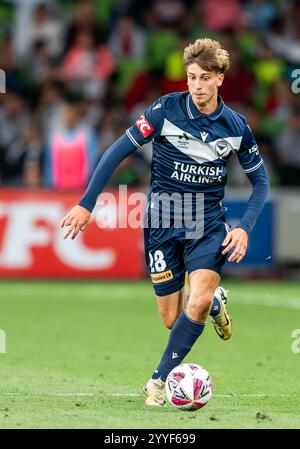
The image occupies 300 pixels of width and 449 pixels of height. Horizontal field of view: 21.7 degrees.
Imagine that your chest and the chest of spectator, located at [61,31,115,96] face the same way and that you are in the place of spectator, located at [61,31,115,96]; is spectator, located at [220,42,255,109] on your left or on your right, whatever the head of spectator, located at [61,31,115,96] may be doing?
on your left

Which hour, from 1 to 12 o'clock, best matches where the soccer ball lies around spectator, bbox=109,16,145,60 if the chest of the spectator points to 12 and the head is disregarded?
The soccer ball is roughly at 12 o'clock from the spectator.

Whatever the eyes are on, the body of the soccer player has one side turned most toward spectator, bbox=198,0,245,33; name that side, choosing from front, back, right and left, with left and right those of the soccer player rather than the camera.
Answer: back

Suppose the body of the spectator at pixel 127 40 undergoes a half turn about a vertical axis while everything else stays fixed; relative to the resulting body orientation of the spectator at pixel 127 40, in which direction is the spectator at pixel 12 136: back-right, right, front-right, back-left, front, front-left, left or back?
back-left

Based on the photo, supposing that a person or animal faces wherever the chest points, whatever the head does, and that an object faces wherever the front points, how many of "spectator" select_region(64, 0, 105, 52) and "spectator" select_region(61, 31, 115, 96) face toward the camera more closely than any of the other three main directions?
2

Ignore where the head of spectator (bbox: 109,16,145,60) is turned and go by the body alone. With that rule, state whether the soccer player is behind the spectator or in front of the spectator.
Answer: in front

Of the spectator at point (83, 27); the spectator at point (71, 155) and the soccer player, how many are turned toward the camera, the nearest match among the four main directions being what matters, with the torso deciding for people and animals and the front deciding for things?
3
